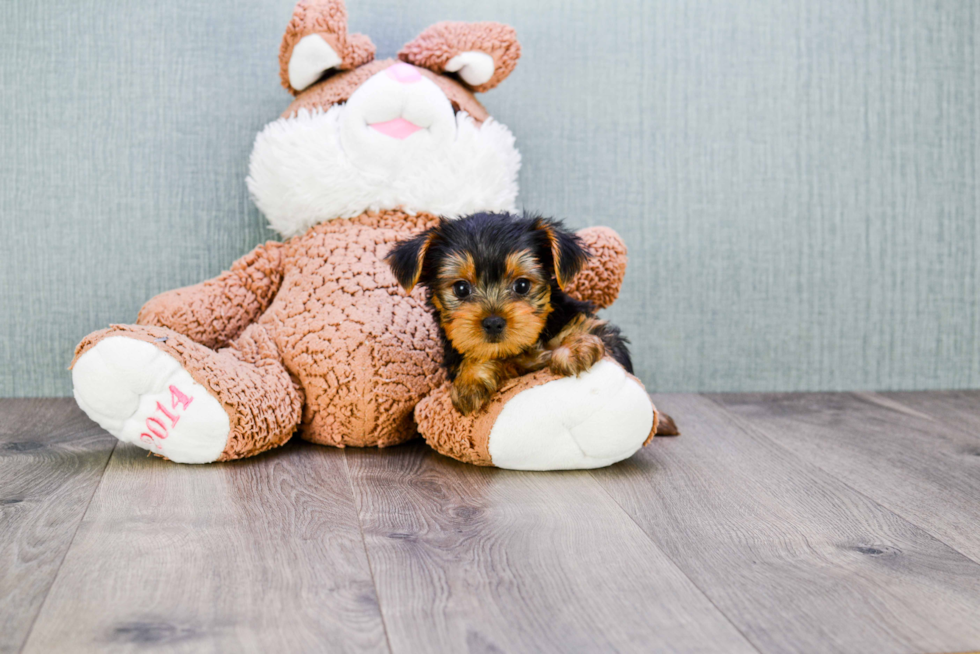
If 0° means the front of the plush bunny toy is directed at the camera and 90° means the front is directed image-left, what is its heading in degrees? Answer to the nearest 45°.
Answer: approximately 0°
